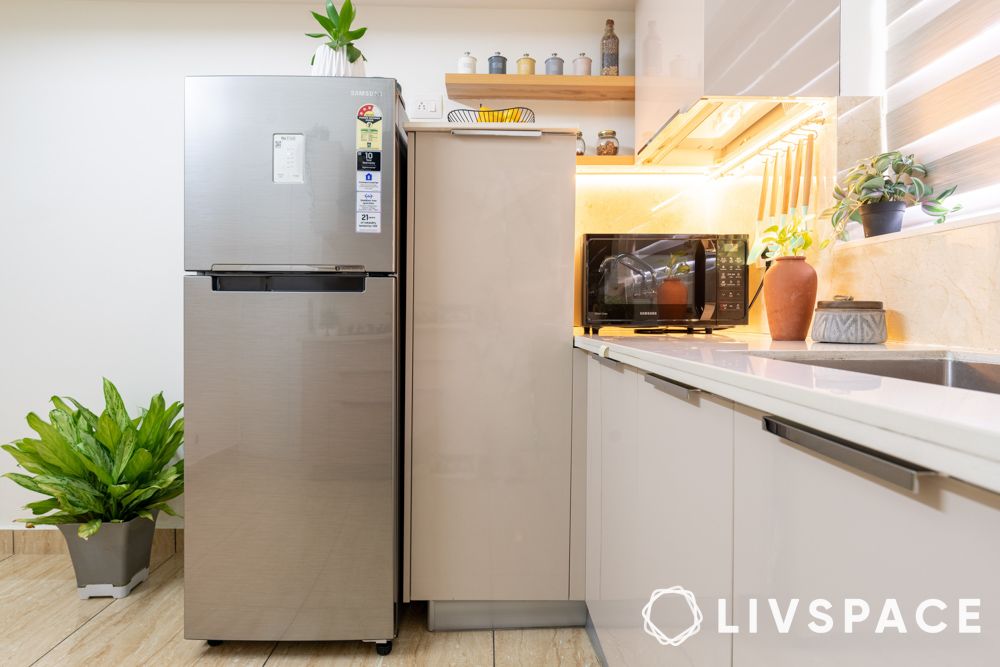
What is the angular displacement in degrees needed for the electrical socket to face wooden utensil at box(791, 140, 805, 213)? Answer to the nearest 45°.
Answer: approximately 45° to its left

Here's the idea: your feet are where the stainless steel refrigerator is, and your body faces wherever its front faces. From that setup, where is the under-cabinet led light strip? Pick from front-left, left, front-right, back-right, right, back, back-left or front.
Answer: left

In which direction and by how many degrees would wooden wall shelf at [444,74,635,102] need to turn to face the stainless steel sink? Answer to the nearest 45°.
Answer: approximately 45° to its left

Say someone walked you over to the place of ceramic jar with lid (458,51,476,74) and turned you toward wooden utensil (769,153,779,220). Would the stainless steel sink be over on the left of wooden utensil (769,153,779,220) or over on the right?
right

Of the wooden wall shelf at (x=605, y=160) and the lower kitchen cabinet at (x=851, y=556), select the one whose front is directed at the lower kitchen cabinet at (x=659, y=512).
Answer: the wooden wall shelf

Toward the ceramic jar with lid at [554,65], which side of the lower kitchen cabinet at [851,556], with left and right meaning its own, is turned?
right

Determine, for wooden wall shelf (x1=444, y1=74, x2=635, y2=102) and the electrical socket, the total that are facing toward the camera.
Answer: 2

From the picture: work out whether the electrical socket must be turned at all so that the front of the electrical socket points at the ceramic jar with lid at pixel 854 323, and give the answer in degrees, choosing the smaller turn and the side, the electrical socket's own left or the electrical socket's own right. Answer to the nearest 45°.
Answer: approximately 45° to the electrical socket's own left

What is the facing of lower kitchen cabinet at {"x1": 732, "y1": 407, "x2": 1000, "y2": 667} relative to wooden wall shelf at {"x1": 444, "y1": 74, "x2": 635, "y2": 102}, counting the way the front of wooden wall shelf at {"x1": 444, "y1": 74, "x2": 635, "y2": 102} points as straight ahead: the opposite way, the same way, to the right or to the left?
to the right

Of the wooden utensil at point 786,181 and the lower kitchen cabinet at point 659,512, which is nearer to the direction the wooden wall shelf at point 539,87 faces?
the lower kitchen cabinet

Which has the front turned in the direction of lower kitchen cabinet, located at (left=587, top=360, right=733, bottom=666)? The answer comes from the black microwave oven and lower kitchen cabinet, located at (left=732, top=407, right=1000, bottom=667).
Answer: the black microwave oven
